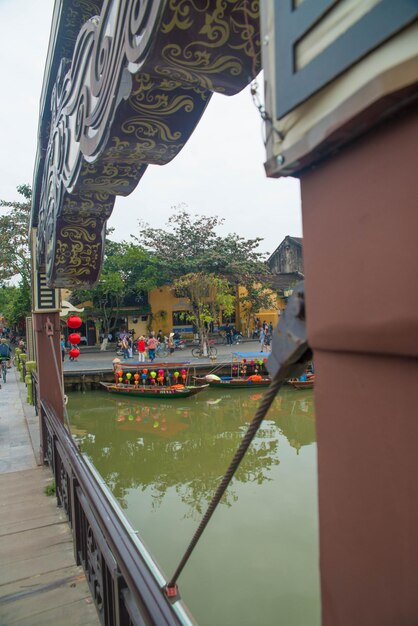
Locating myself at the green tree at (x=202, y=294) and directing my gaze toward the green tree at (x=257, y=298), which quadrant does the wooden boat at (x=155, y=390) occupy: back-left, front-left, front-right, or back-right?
back-right
